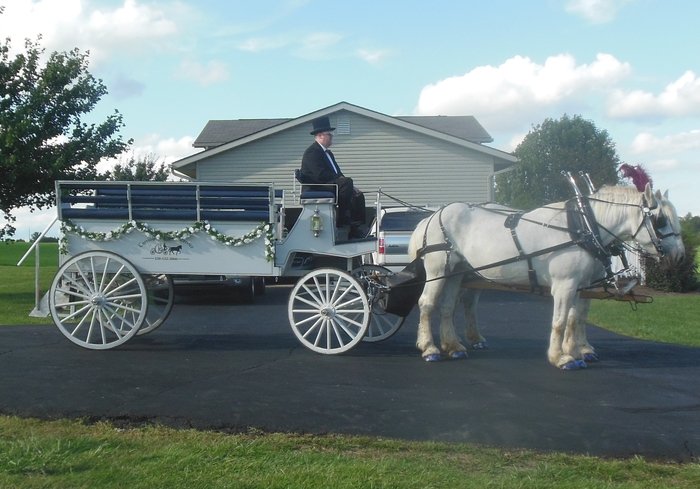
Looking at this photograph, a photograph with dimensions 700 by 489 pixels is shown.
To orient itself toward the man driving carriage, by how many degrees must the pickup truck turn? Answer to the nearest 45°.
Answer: approximately 180°

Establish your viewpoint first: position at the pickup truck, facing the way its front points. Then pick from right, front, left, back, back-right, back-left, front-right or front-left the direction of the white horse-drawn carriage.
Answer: back

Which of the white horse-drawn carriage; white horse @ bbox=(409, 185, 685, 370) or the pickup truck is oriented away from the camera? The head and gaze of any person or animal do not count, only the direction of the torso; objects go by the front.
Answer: the pickup truck

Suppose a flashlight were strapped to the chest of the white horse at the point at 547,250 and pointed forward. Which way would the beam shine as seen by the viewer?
to the viewer's right

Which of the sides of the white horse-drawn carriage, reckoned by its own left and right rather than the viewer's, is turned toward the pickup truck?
left

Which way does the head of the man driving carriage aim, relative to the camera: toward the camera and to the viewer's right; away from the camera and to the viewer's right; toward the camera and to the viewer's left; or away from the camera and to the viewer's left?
toward the camera and to the viewer's right

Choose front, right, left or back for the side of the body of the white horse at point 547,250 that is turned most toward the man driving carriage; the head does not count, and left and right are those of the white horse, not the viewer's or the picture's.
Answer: back

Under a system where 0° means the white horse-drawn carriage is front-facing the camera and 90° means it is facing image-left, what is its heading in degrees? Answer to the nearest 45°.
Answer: approximately 270°

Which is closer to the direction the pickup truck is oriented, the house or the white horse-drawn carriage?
the house

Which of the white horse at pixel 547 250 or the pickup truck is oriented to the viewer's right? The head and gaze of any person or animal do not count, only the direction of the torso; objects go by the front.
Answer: the white horse

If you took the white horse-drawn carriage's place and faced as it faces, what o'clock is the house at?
The house is roughly at 9 o'clock from the white horse-drawn carriage.

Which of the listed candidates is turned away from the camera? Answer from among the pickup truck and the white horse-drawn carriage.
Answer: the pickup truck

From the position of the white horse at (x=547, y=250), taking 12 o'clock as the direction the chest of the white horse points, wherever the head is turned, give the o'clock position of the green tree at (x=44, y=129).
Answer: The green tree is roughly at 7 o'clock from the white horse.

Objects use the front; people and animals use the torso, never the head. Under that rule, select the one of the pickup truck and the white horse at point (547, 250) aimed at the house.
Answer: the pickup truck

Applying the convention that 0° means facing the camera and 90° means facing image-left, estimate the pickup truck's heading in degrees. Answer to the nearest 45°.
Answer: approximately 180°

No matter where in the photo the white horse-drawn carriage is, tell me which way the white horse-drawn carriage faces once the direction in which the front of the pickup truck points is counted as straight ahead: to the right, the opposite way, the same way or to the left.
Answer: to the right

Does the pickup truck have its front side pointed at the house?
yes
